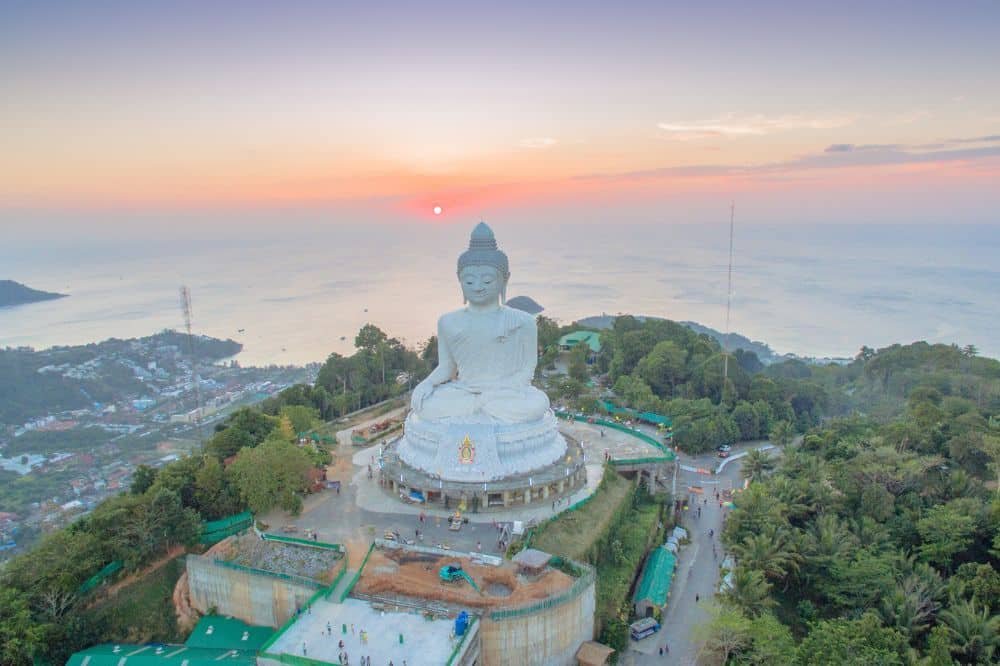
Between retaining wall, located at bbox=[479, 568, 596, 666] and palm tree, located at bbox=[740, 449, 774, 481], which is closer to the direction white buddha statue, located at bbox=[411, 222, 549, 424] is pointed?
the retaining wall

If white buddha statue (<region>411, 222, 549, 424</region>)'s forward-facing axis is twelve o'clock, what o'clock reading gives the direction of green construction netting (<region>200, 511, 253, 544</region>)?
The green construction netting is roughly at 2 o'clock from the white buddha statue.

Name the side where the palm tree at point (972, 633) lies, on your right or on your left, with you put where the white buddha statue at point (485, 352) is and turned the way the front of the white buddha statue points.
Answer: on your left

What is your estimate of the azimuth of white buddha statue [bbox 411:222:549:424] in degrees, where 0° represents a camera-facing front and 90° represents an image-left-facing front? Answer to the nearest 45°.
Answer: approximately 0°

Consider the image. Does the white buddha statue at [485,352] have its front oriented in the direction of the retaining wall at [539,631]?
yes

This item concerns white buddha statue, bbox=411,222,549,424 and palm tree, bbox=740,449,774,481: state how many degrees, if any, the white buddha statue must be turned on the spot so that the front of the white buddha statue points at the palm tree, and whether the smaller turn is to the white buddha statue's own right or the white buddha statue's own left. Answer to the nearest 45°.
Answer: approximately 90° to the white buddha statue's own left

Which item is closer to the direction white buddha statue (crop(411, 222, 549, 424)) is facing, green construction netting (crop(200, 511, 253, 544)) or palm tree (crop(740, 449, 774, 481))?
the green construction netting

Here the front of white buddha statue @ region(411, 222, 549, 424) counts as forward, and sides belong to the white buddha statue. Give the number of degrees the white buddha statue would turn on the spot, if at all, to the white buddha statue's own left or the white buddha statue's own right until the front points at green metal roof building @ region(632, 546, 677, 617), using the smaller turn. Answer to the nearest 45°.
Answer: approximately 45° to the white buddha statue's own left

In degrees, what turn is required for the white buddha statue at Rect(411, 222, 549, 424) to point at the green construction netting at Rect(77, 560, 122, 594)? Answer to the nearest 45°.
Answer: approximately 45° to its right
